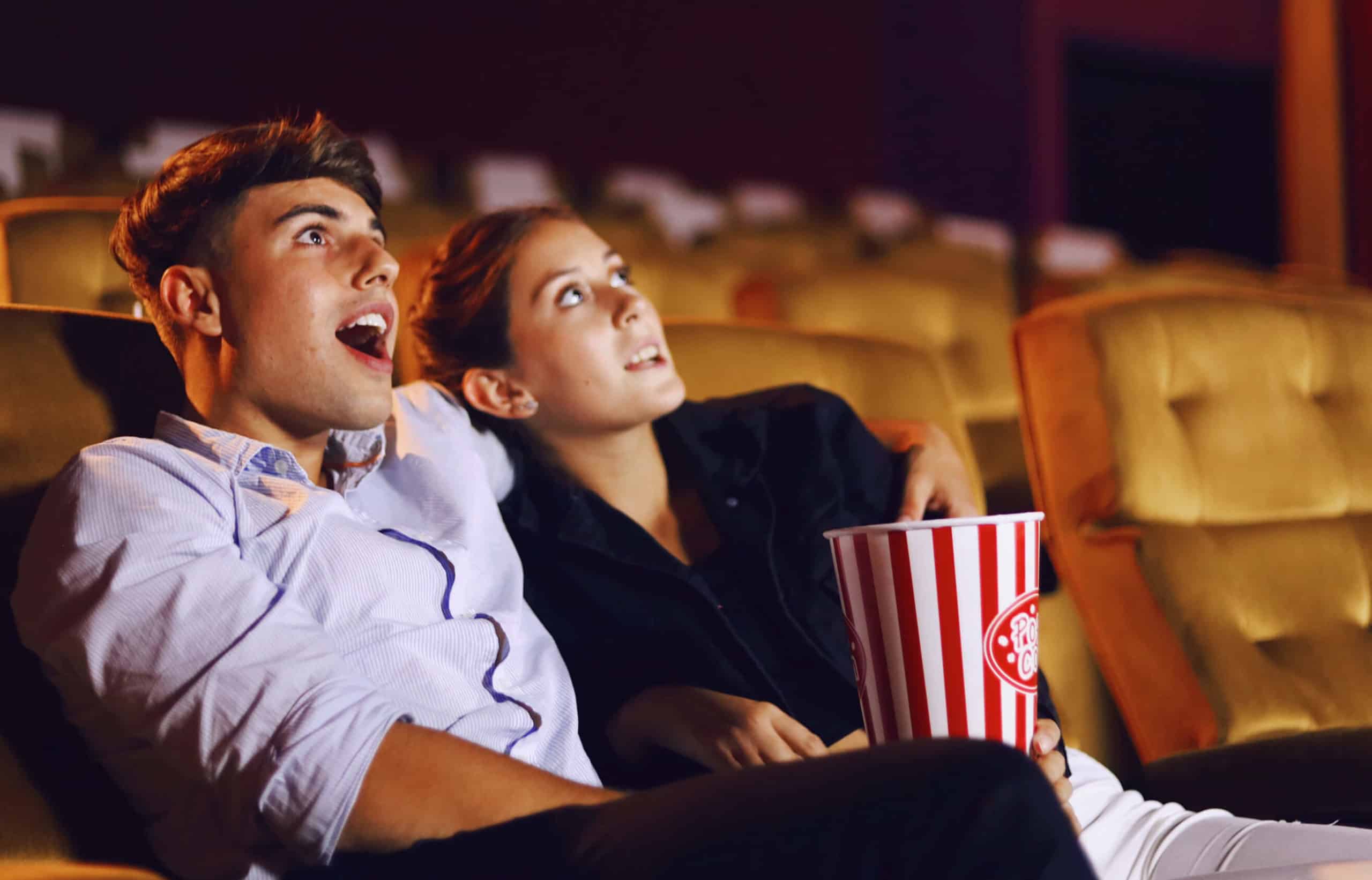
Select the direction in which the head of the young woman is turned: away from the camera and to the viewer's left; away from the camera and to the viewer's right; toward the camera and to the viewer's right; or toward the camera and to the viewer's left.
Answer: toward the camera and to the viewer's right

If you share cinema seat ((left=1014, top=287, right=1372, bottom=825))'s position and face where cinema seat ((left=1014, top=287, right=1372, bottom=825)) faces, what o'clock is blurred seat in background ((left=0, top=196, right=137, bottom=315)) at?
The blurred seat in background is roughly at 4 o'clock from the cinema seat.

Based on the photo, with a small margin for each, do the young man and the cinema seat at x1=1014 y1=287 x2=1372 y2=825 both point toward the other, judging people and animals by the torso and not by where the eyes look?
no

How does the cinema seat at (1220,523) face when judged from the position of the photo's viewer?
facing the viewer and to the right of the viewer

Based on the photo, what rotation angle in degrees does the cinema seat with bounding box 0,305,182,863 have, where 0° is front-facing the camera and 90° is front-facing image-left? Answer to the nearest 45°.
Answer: approximately 315°

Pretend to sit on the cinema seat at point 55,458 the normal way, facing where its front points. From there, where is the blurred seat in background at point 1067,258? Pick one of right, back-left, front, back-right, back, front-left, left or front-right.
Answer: left

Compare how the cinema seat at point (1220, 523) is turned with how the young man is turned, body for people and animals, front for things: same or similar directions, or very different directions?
same or similar directions

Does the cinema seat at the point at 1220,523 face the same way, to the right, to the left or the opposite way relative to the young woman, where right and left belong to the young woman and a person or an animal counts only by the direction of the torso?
the same way

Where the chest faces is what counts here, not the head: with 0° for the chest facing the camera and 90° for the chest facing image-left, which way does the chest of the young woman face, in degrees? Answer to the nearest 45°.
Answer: approximately 315°

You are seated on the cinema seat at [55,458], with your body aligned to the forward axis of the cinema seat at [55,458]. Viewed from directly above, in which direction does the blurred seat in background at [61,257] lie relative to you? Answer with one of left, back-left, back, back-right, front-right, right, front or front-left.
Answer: back-left

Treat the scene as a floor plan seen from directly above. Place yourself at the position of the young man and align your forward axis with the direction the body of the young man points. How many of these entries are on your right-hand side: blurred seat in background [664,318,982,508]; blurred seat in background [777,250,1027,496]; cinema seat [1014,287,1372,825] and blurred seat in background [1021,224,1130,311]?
0

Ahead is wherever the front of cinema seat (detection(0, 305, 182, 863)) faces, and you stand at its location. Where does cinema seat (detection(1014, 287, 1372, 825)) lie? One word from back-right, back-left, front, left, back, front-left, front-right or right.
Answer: front-left

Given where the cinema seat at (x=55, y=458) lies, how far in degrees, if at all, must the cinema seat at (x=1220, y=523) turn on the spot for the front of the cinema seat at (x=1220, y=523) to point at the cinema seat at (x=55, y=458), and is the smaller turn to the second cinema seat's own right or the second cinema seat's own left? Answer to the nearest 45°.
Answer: approximately 90° to the second cinema seat's own right
